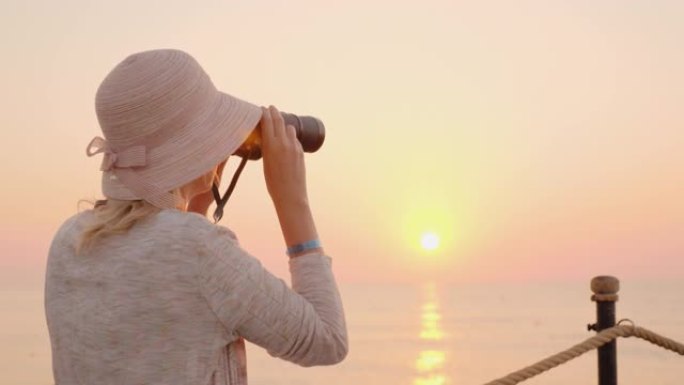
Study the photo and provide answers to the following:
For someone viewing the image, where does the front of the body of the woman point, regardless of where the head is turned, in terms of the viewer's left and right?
facing away from the viewer and to the right of the viewer

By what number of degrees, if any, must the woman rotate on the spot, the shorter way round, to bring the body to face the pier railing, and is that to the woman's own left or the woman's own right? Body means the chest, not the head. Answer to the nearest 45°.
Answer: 0° — they already face it

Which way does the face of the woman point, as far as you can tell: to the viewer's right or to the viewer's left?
to the viewer's right
